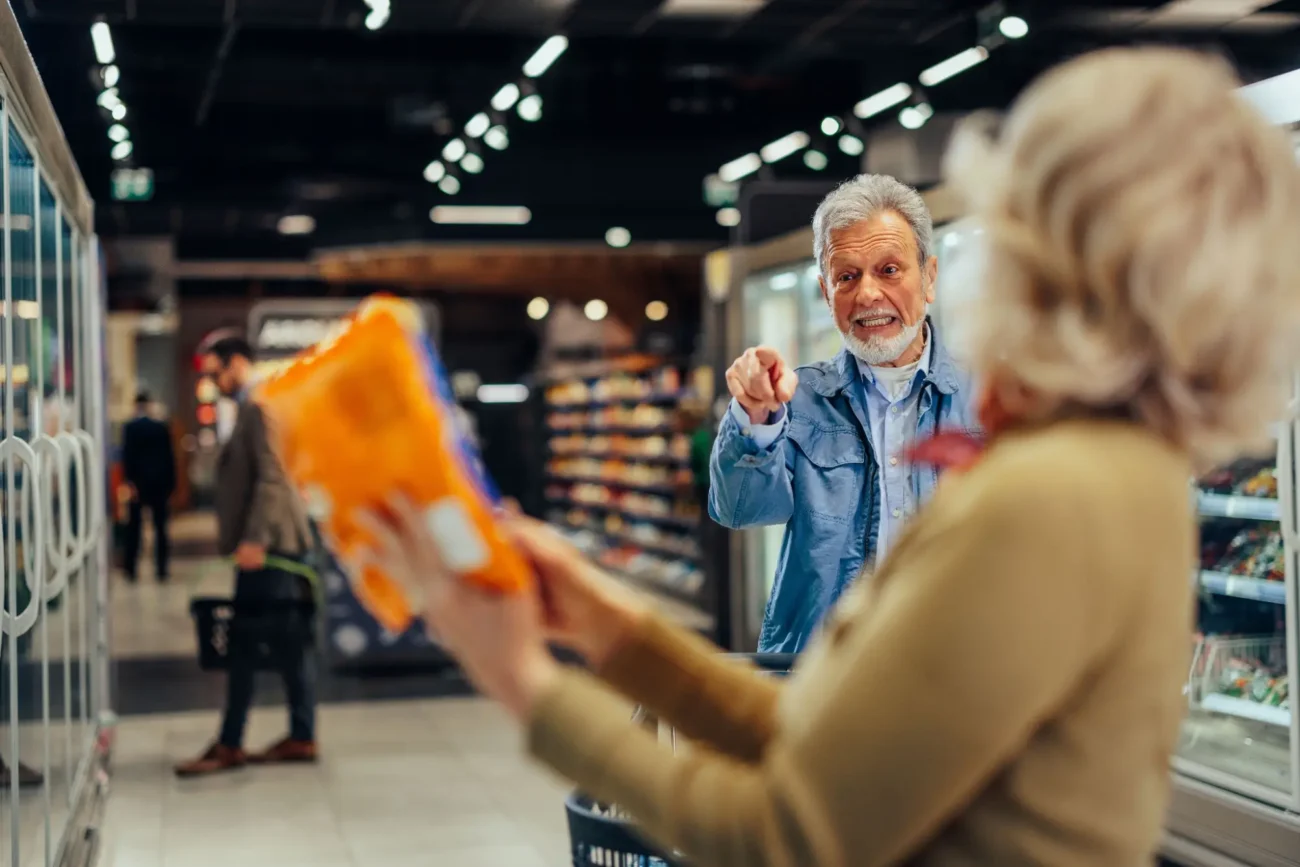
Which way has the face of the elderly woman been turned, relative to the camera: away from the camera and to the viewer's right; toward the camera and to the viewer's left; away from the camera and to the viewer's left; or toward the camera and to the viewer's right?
away from the camera and to the viewer's left

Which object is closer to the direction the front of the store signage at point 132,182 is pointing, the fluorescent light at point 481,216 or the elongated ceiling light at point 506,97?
the elongated ceiling light

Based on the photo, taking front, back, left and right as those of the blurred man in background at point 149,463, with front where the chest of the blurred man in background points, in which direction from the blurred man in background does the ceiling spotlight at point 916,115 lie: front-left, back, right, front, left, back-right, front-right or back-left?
back-right

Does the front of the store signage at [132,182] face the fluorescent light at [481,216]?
no

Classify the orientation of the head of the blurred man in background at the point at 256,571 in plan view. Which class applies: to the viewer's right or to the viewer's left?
to the viewer's left

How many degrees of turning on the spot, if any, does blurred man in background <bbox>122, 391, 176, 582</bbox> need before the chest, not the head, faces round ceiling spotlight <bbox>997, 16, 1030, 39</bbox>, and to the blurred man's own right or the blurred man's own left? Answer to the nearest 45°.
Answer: approximately 135° to the blurred man's own right

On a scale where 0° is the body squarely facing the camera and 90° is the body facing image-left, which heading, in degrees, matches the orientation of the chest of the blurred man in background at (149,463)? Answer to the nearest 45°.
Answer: approximately 180°

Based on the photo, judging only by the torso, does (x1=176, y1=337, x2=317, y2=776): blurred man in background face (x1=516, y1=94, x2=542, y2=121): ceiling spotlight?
no

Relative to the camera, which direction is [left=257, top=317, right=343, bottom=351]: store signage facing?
toward the camera

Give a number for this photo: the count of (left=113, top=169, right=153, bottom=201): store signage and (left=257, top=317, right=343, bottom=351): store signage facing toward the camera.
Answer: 2

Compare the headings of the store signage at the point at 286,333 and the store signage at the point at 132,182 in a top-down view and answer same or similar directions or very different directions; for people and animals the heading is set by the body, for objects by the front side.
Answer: same or similar directions

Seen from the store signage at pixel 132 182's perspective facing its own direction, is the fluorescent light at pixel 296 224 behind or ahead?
behind

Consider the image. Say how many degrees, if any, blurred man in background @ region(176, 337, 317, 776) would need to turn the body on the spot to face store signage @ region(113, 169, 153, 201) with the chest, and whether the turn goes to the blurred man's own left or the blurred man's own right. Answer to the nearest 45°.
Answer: approximately 90° to the blurred man's own right

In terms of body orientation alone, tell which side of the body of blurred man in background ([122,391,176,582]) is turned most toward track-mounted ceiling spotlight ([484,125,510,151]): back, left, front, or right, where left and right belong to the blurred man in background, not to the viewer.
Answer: right

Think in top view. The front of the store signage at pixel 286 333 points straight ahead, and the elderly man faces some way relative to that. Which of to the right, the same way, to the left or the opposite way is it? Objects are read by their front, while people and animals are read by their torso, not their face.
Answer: the same way

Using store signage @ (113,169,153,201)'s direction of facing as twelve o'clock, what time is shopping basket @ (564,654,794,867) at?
The shopping basket is roughly at 12 o'clock from the store signage.
